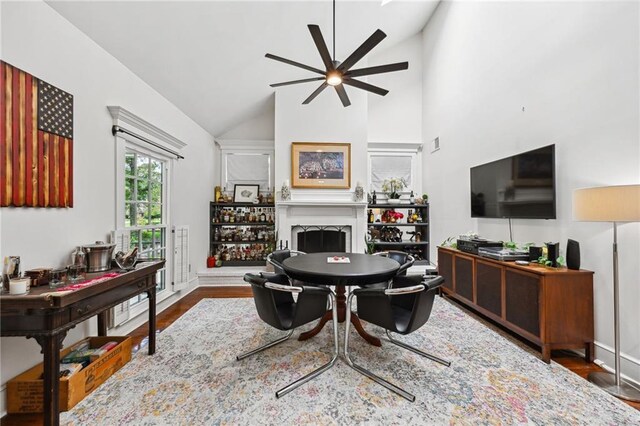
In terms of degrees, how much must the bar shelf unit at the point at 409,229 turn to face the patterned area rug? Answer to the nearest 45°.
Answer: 0° — it already faces it

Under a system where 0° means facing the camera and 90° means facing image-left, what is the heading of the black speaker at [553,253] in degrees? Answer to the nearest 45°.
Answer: approximately 45°

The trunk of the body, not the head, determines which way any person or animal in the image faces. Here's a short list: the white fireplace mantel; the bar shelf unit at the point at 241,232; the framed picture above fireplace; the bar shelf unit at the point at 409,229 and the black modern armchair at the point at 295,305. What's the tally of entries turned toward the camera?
4

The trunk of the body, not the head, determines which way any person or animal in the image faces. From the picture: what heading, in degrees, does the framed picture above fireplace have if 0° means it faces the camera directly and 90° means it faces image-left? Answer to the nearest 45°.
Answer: approximately 0°

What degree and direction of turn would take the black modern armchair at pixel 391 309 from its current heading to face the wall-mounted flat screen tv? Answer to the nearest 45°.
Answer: approximately 90° to its right

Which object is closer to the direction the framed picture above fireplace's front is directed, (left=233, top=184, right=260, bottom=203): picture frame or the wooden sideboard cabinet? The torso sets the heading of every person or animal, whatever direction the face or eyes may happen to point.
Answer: the wooden sideboard cabinet

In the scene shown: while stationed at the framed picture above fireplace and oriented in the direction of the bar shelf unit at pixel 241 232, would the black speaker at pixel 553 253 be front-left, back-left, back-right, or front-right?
back-left

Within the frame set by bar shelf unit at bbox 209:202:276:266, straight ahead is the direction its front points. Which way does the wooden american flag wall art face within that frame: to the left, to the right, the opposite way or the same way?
to the left

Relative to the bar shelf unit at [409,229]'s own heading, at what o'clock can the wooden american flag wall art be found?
The wooden american flag wall art is roughly at 1 o'clock from the bar shelf unit.

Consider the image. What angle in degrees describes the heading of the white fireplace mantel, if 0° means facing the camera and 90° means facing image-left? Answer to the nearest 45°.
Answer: approximately 0°

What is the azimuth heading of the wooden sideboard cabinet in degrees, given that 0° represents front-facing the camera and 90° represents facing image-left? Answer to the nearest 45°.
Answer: approximately 45°

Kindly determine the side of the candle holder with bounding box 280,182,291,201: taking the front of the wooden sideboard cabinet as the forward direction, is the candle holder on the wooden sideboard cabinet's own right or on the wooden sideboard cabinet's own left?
on the wooden sideboard cabinet's own right

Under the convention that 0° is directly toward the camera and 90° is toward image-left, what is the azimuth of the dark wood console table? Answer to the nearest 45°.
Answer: approximately 315°
